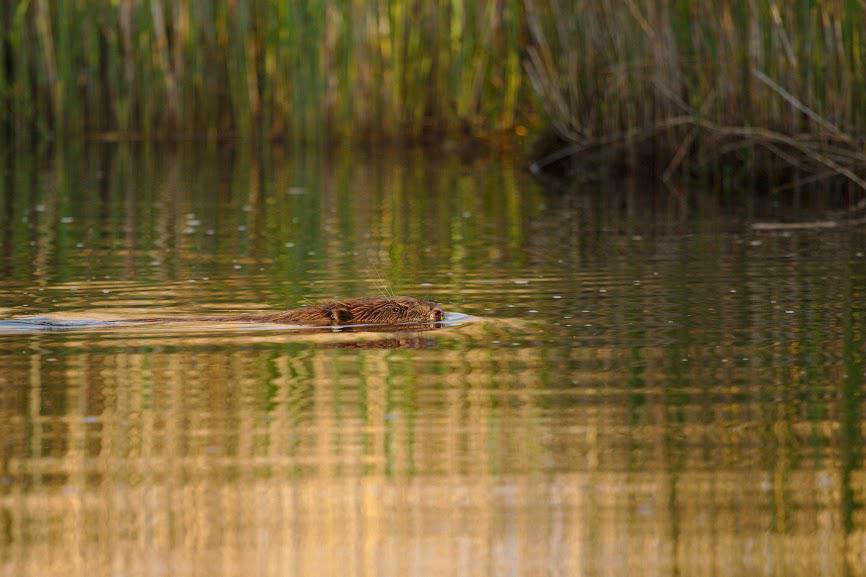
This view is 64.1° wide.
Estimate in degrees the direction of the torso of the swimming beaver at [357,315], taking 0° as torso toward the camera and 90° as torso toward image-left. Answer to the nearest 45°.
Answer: approximately 270°
